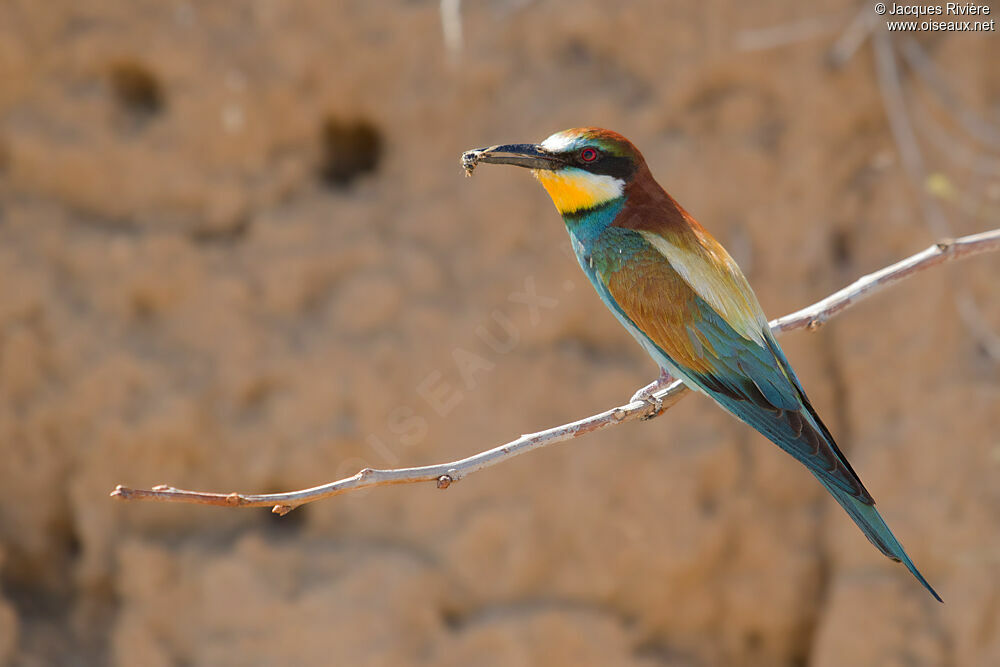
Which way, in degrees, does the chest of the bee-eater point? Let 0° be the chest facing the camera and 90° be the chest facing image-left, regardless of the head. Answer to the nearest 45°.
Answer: approximately 90°
